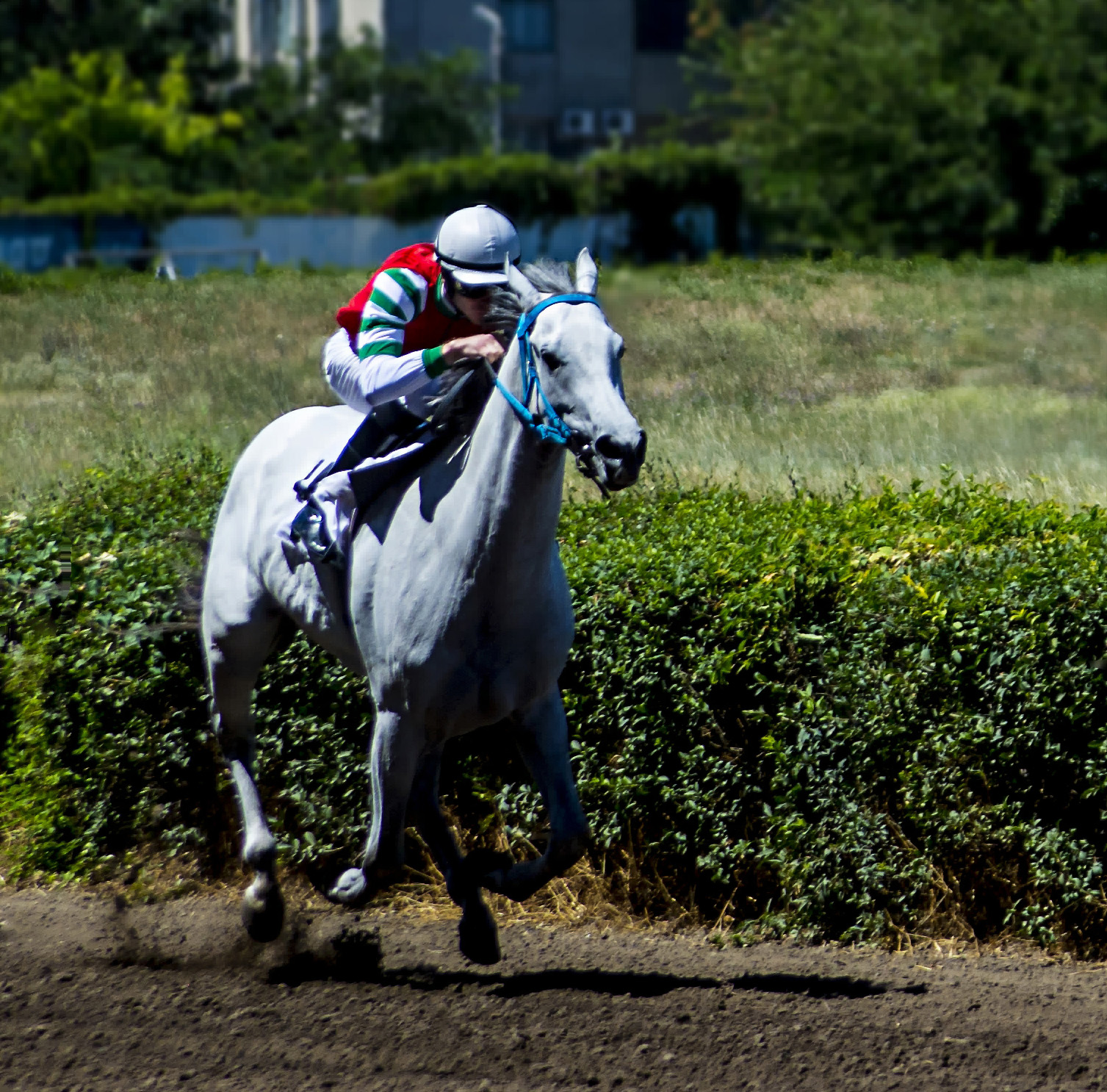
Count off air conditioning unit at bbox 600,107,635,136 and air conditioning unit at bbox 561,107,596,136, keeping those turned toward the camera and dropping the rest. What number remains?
2

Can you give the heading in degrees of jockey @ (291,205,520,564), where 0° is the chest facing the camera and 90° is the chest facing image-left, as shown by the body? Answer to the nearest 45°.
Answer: approximately 315°

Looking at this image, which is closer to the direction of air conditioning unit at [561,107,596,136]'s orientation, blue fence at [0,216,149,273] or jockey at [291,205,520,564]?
the jockey

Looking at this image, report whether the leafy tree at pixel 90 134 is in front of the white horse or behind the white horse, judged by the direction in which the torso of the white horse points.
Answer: behind

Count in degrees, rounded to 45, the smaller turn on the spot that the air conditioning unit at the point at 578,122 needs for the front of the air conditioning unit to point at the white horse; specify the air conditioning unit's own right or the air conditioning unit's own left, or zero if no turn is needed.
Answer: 0° — it already faces it

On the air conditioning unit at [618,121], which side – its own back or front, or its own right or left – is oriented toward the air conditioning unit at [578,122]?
right

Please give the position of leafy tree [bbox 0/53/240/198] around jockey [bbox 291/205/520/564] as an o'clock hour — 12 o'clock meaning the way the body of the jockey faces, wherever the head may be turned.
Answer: The leafy tree is roughly at 7 o'clock from the jockey.

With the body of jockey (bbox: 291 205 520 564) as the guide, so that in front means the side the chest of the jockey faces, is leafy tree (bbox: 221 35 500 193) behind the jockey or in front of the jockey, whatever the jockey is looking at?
behind
